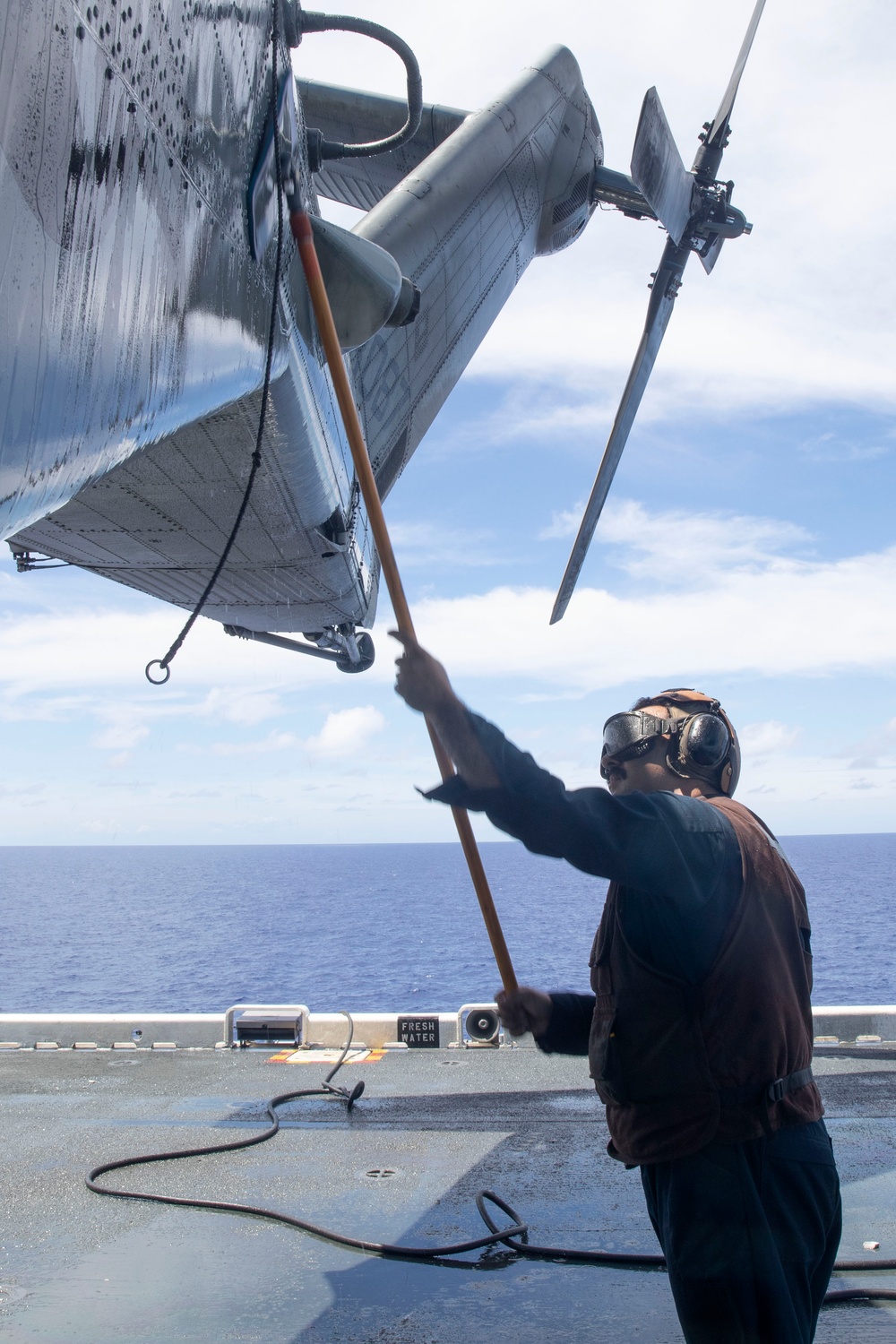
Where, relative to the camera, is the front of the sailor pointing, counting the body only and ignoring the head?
to the viewer's left
